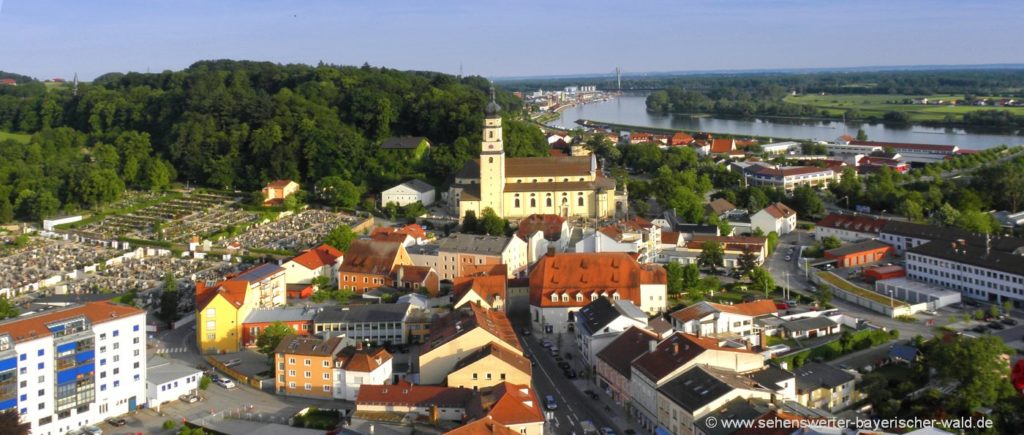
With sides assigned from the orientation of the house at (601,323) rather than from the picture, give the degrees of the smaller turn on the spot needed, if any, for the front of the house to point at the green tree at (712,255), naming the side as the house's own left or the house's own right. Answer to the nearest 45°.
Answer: approximately 135° to the house's own right

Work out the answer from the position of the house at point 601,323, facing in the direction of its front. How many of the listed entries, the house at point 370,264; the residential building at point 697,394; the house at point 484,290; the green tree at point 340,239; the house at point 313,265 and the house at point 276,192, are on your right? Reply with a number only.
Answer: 5

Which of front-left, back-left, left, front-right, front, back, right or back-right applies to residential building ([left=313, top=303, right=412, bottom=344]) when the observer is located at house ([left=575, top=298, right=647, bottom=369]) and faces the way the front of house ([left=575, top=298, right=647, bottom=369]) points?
front-right

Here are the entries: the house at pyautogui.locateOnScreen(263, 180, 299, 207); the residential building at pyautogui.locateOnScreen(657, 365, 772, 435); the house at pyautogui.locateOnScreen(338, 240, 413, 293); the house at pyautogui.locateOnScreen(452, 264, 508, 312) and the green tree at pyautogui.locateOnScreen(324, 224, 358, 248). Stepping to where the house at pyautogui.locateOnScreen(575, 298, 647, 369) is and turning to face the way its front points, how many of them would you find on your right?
4

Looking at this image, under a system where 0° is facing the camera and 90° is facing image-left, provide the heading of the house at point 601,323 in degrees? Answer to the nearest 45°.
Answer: approximately 45°

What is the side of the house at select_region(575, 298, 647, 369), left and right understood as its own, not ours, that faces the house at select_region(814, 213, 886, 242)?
back

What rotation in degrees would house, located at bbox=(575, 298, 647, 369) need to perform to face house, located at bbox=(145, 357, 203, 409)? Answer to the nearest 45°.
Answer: approximately 45° to its right

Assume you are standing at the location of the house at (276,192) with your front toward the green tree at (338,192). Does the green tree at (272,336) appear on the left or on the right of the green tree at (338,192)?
right

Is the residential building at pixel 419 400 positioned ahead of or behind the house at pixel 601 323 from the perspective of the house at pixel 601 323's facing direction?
ahead

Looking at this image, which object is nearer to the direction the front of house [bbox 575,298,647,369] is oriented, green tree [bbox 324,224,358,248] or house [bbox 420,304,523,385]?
the house

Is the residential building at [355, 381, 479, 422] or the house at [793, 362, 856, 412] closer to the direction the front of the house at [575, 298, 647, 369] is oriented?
the residential building

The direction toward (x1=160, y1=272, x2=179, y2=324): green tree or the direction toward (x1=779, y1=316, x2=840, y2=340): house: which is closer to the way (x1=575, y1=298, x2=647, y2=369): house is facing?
the green tree

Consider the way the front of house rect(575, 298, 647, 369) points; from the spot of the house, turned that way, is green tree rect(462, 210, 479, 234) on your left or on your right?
on your right

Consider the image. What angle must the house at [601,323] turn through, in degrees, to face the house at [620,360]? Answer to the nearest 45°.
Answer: approximately 45° to its left

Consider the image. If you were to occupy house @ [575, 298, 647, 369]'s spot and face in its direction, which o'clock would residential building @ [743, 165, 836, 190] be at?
The residential building is roughly at 5 o'clock from the house.
